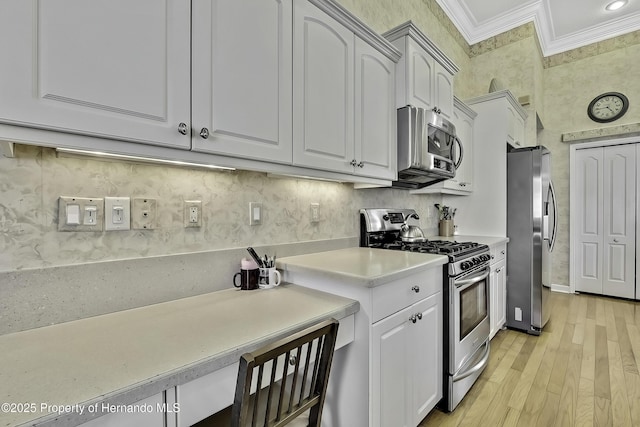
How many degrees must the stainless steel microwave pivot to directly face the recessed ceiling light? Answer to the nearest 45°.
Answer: approximately 90° to its left

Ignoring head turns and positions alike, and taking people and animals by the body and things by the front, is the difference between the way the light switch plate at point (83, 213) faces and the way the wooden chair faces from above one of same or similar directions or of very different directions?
very different directions

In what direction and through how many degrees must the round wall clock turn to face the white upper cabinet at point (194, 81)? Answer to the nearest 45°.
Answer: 0° — it already faces it

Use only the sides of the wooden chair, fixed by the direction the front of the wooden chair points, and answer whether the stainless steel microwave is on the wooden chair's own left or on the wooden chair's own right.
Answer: on the wooden chair's own right

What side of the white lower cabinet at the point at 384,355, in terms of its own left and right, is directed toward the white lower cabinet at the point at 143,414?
right

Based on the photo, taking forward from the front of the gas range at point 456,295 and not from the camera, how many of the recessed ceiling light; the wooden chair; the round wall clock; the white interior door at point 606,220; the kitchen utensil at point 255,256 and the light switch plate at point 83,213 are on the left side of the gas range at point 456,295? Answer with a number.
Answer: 3

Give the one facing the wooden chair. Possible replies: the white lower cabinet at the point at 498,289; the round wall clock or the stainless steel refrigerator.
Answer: the round wall clock

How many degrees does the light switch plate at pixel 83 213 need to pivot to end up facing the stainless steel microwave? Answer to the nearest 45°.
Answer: approximately 90° to its left

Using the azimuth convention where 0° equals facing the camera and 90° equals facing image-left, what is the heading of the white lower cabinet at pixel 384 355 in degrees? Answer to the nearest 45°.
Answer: approximately 315°
